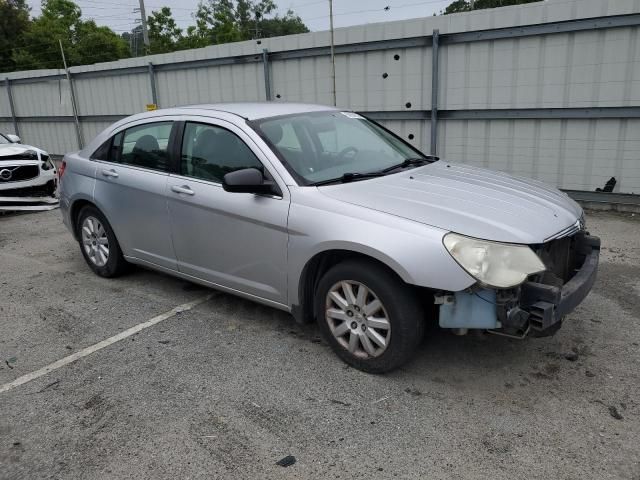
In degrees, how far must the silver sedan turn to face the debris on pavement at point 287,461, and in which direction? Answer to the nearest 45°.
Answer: approximately 45° to its right

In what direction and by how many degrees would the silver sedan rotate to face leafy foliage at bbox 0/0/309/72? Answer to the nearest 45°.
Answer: approximately 180°

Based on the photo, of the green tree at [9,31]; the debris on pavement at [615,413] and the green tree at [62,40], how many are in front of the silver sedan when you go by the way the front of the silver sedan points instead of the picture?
1

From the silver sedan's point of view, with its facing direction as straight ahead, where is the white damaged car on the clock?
The white damaged car is roughly at 6 o'clock from the silver sedan.

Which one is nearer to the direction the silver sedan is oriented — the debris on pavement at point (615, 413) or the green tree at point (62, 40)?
the debris on pavement

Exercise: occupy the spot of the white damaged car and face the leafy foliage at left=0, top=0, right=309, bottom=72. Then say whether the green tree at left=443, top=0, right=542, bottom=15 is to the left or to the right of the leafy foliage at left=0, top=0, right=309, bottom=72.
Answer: right

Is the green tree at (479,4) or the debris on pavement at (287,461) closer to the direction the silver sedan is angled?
the debris on pavement

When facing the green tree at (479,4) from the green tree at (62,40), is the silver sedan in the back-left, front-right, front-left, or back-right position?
front-right

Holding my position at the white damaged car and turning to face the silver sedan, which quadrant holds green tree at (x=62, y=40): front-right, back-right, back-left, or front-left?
back-left

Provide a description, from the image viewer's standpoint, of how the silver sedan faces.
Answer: facing the viewer and to the right of the viewer

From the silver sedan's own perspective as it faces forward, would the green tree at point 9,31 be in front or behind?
behind

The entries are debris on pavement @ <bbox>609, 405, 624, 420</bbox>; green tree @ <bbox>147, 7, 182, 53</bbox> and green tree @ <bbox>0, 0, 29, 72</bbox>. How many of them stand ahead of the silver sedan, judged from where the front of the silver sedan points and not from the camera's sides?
1

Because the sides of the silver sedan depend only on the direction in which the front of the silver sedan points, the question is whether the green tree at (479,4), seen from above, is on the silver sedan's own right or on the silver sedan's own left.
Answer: on the silver sedan's own left

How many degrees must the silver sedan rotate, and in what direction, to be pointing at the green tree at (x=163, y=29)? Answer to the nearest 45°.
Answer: approximately 135° to its left

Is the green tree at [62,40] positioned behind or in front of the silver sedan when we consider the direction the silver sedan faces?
behind

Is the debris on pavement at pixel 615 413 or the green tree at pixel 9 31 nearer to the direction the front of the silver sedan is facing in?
the debris on pavement

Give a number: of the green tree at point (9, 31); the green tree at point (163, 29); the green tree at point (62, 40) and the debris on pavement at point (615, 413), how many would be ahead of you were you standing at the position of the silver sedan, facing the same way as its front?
1

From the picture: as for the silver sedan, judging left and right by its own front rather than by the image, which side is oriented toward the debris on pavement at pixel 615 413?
front
